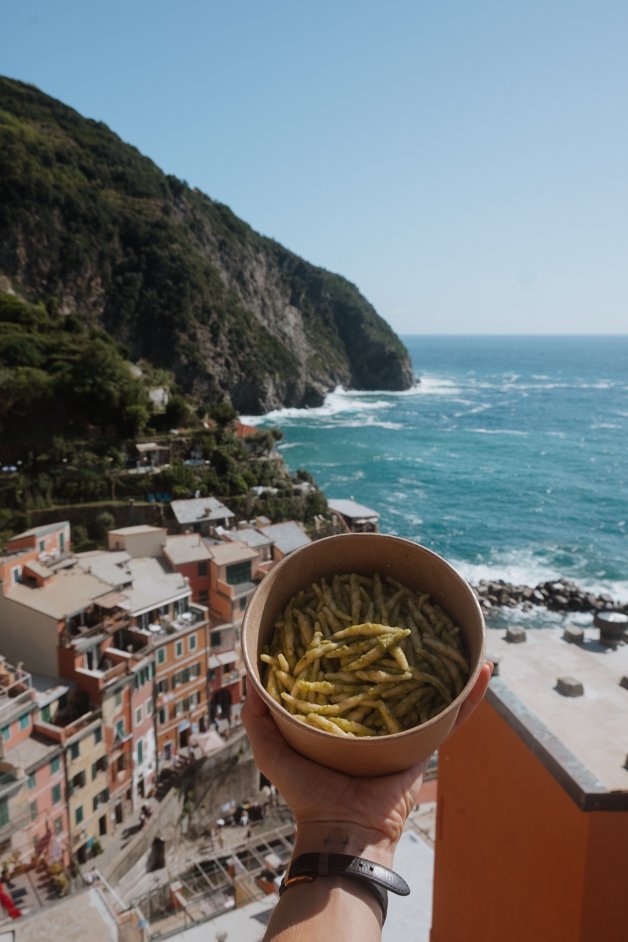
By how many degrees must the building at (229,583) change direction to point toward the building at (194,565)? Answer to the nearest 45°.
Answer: approximately 180°

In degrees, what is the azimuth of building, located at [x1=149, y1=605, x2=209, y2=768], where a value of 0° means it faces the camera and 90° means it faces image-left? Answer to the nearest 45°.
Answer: approximately 315°

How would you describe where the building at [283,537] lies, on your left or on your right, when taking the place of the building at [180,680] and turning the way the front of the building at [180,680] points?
on your left

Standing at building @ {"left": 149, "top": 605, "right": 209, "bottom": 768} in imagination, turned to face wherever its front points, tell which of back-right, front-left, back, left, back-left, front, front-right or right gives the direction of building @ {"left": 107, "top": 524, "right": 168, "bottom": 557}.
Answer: back-left

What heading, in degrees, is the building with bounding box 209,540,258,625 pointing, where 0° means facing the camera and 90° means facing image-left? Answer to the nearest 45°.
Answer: approximately 315°

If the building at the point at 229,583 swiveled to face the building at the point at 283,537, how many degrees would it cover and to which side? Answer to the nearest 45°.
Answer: approximately 90° to its left

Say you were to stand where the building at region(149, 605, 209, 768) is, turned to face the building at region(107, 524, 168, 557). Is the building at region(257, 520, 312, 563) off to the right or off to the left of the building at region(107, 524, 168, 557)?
right

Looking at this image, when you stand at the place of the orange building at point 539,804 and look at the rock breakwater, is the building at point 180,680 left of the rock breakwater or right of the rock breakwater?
left

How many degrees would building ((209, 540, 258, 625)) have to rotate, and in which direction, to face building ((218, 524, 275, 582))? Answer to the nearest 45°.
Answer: approximately 135° to its left
